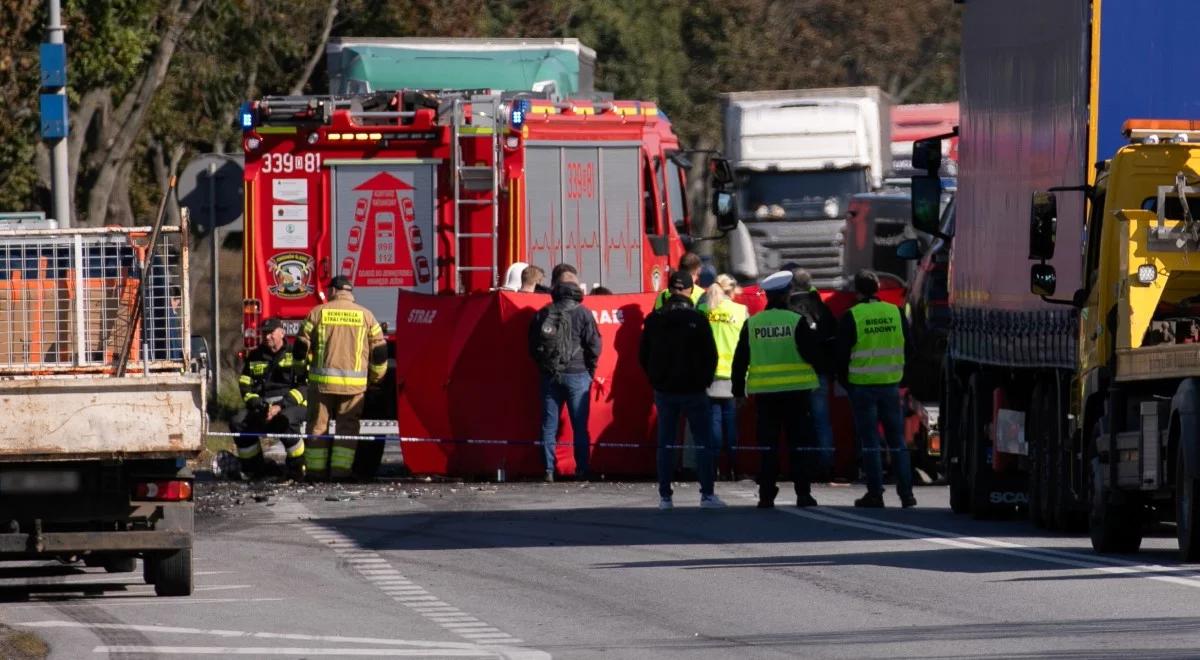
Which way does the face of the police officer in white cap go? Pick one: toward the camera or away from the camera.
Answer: away from the camera

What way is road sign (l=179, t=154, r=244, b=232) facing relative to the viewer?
away from the camera

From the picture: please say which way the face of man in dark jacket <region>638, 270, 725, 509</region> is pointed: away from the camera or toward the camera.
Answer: away from the camera

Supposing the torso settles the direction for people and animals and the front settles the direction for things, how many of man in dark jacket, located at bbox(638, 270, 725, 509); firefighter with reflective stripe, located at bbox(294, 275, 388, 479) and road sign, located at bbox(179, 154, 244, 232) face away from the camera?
3

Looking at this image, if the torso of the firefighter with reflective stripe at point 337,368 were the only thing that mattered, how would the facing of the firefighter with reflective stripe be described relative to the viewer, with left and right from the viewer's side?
facing away from the viewer

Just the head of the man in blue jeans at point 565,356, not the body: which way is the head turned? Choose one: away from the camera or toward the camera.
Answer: away from the camera

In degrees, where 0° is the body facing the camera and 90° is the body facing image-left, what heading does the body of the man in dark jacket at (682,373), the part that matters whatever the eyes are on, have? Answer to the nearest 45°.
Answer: approximately 180°

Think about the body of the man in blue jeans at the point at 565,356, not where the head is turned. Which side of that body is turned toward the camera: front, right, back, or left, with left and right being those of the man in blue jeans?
back

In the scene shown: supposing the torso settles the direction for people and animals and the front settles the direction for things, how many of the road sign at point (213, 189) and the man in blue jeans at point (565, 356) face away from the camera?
2
